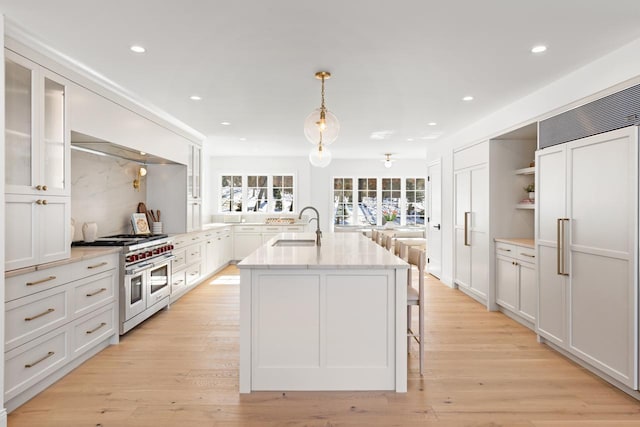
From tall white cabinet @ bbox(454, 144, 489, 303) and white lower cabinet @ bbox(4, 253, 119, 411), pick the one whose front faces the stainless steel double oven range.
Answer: the tall white cabinet

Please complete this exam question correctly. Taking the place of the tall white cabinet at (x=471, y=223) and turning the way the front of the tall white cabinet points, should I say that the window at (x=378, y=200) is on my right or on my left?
on my right

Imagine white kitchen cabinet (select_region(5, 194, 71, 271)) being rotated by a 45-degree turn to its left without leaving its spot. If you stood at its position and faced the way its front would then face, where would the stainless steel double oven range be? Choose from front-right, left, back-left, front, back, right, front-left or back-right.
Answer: front-left

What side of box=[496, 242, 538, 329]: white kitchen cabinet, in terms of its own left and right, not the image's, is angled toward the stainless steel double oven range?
front

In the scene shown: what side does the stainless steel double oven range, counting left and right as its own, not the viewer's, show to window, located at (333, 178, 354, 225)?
left

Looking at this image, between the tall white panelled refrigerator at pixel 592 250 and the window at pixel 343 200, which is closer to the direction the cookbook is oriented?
the tall white panelled refrigerator

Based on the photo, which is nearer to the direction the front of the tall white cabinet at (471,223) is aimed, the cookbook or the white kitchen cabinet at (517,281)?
the cookbook

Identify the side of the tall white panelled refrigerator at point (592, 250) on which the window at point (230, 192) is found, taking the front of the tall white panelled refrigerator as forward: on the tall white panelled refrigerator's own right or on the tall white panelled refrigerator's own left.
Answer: on the tall white panelled refrigerator's own right

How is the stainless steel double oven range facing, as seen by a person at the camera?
facing the viewer and to the right of the viewer

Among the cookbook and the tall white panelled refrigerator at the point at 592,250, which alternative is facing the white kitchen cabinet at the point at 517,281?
the cookbook

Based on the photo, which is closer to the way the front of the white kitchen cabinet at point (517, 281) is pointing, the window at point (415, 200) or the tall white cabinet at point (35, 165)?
the tall white cabinet
